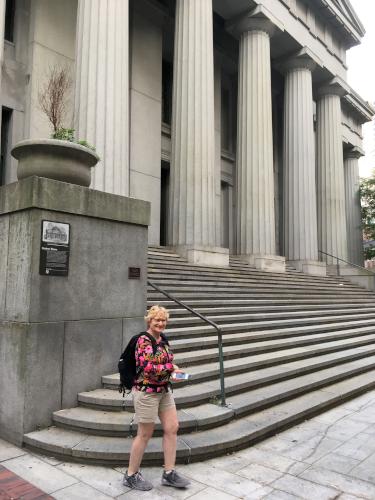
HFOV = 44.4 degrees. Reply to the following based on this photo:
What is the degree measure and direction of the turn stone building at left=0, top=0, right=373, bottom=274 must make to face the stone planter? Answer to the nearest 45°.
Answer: approximately 45° to its right

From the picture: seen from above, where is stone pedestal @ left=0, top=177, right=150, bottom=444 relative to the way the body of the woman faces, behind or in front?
behind

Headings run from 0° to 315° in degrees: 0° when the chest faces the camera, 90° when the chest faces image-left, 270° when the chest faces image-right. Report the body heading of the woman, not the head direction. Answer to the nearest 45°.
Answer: approximately 315°

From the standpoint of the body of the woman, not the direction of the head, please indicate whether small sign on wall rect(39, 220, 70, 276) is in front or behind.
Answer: behind
